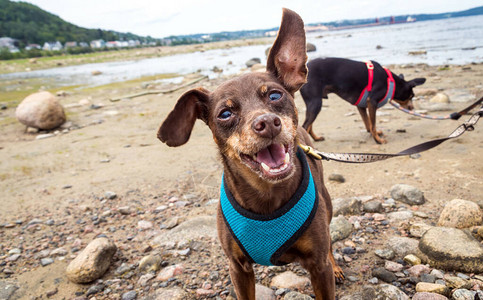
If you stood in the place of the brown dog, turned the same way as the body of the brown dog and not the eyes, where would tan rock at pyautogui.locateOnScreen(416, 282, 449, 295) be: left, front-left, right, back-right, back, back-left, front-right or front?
left

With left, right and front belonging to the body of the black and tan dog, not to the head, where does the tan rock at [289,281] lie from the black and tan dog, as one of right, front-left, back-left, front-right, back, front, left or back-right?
right

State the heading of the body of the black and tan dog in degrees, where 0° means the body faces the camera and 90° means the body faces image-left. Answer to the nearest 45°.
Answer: approximately 270°

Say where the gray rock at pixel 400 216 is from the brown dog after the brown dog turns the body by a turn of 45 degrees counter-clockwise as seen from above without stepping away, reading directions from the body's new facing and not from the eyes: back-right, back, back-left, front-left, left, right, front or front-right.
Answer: left

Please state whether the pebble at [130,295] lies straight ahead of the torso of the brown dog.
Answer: no

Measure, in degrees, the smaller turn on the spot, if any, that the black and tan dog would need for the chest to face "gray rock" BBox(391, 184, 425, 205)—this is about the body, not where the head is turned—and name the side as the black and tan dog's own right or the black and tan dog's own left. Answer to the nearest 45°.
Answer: approximately 90° to the black and tan dog's own right

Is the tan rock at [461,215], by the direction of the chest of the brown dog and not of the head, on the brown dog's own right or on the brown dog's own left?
on the brown dog's own left

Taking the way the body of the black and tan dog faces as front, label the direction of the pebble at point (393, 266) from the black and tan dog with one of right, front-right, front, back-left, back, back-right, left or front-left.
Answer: right

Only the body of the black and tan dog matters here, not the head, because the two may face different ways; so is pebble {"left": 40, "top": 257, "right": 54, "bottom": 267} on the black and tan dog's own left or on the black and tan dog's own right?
on the black and tan dog's own right

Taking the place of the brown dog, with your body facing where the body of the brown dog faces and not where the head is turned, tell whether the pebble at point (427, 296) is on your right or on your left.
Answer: on your left

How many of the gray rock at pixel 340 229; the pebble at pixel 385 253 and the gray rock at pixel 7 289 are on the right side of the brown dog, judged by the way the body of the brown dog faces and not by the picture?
1

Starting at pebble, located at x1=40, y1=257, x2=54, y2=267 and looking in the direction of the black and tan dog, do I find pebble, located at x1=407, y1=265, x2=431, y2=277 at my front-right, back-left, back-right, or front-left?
front-right

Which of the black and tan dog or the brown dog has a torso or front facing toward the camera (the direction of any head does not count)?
the brown dog

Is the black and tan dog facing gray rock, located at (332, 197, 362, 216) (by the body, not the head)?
no

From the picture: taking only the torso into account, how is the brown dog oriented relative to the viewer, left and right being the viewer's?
facing the viewer

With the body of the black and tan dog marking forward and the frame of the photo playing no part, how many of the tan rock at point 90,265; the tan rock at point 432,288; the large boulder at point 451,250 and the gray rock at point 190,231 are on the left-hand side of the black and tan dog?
0

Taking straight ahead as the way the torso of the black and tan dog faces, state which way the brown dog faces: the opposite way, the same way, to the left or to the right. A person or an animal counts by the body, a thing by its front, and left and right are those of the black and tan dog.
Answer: to the right
